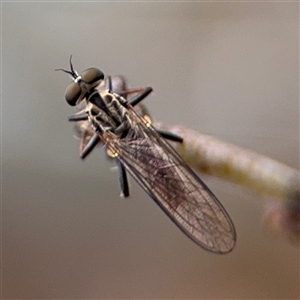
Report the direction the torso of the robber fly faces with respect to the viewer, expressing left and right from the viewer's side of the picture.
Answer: facing away from the viewer and to the left of the viewer
